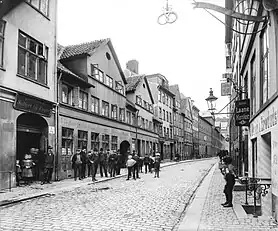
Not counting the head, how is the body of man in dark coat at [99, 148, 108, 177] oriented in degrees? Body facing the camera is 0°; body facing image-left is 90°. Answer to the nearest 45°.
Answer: approximately 0°

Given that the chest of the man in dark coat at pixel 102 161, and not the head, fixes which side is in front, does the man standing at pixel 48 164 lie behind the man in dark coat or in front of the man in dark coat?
in front

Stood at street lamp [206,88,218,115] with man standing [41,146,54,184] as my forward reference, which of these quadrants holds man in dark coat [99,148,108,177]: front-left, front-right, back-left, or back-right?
front-right

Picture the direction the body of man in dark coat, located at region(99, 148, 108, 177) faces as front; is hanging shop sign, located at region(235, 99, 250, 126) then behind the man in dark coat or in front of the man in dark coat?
in front
